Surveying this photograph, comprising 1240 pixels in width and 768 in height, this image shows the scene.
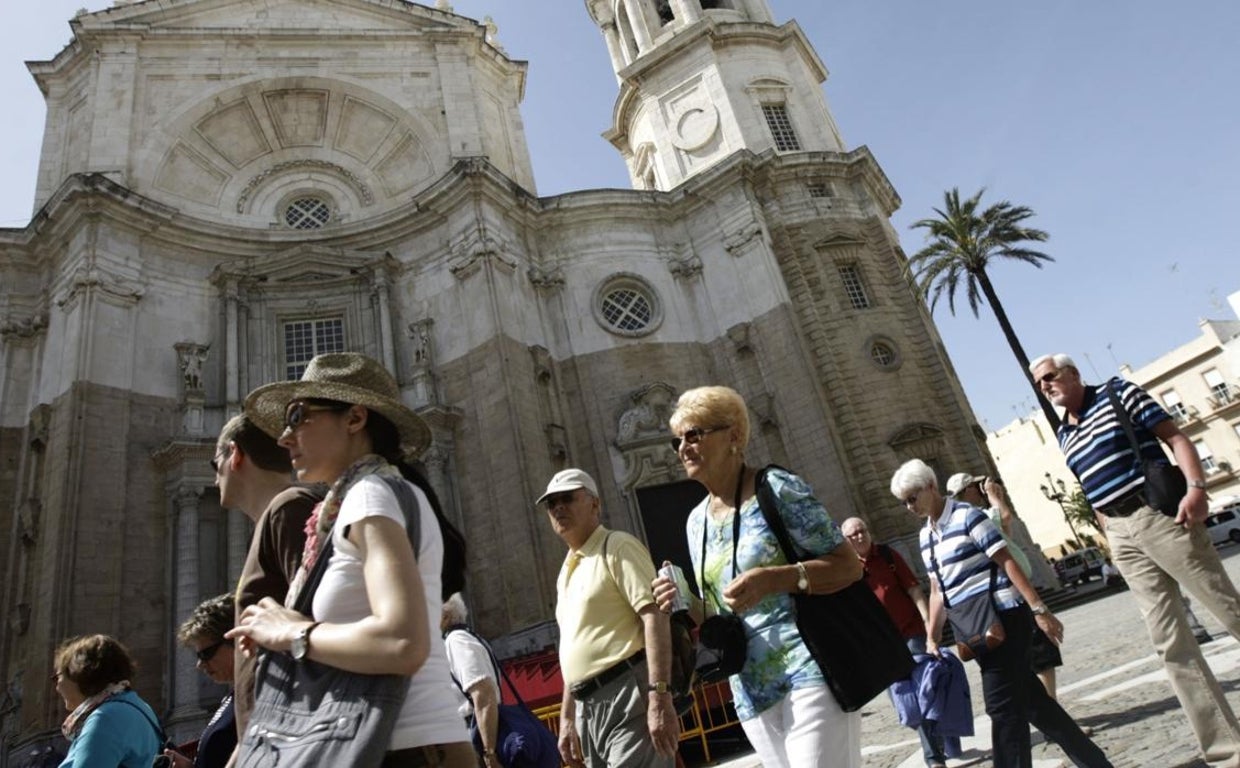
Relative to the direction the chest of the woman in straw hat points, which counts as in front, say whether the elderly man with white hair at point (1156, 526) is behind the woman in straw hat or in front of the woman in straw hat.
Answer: behind

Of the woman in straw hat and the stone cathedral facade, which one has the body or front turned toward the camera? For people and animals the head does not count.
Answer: the stone cathedral facade

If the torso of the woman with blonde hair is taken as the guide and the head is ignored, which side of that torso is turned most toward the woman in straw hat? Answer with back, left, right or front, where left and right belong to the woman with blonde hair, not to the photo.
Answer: front

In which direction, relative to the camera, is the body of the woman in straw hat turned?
to the viewer's left

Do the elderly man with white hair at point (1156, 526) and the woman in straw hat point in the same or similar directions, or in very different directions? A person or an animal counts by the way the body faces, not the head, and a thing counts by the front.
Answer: same or similar directions

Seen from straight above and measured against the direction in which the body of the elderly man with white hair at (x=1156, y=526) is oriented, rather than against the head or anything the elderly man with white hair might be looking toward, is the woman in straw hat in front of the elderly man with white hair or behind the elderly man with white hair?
in front

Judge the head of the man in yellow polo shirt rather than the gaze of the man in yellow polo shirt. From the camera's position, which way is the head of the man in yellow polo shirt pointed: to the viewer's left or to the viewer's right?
to the viewer's left

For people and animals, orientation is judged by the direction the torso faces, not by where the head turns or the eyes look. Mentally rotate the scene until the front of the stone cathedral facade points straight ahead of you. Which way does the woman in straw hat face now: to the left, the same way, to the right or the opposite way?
to the right

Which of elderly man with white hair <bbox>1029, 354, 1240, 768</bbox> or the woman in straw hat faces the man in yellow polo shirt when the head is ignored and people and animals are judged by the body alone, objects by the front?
the elderly man with white hair

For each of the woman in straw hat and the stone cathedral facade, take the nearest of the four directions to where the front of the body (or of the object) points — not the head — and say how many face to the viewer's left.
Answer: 1

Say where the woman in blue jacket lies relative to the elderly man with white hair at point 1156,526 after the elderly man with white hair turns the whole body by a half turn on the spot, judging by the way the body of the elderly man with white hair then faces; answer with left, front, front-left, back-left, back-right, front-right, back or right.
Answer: back

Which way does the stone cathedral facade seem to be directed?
toward the camera

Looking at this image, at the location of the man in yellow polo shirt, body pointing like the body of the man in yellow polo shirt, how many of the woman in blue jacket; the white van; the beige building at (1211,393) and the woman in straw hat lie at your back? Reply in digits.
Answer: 2

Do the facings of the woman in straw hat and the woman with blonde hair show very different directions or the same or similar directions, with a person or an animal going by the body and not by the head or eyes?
same or similar directions

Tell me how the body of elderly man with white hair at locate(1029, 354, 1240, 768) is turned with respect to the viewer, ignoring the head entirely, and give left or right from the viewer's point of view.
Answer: facing the viewer and to the left of the viewer

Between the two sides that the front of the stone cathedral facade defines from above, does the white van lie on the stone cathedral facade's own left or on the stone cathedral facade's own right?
on the stone cathedral facade's own left

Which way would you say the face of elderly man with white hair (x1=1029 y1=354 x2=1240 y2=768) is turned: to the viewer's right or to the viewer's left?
to the viewer's left

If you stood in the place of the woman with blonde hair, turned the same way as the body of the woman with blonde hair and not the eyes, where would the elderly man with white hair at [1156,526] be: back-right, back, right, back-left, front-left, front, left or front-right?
back

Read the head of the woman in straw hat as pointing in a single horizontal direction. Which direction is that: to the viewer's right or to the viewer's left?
to the viewer's left
